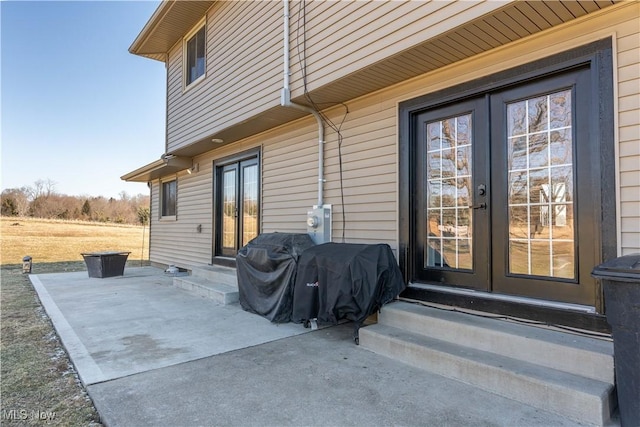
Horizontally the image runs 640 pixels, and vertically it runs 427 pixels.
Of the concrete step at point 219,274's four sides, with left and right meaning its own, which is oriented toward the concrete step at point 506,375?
left

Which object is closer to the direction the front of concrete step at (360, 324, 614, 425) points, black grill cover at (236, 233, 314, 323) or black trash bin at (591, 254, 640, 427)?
the black grill cover

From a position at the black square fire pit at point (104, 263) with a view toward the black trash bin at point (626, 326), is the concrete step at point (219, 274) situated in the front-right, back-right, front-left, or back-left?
front-left

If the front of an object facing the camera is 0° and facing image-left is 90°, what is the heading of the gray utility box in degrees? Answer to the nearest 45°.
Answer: approximately 45°

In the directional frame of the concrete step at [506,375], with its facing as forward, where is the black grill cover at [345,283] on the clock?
The black grill cover is roughly at 2 o'clock from the concrete step.

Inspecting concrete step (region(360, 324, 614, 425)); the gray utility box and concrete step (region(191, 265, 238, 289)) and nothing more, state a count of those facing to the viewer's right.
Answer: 0

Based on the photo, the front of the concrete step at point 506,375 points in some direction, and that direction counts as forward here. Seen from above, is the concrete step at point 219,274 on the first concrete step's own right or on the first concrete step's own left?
on the first concrete step's own right

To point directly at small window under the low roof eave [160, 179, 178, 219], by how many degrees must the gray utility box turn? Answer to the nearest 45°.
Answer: approximately 90° to its right

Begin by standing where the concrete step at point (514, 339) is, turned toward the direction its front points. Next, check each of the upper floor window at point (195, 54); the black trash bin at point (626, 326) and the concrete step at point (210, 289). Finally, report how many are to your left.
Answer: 1

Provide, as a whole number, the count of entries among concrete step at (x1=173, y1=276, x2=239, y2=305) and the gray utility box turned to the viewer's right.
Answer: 0

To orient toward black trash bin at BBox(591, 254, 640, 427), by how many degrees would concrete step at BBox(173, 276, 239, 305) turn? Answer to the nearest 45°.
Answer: approximately 90° to its left

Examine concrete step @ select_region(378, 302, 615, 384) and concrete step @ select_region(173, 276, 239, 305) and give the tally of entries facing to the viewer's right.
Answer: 0

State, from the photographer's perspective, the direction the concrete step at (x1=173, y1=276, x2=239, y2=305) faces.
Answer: facing the viewer and to the left of the viewer

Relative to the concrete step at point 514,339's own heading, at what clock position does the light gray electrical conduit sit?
The light gray electrical conduit is roughly at 2 o'clock from the concrete step.

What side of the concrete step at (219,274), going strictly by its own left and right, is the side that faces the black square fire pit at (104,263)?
right
